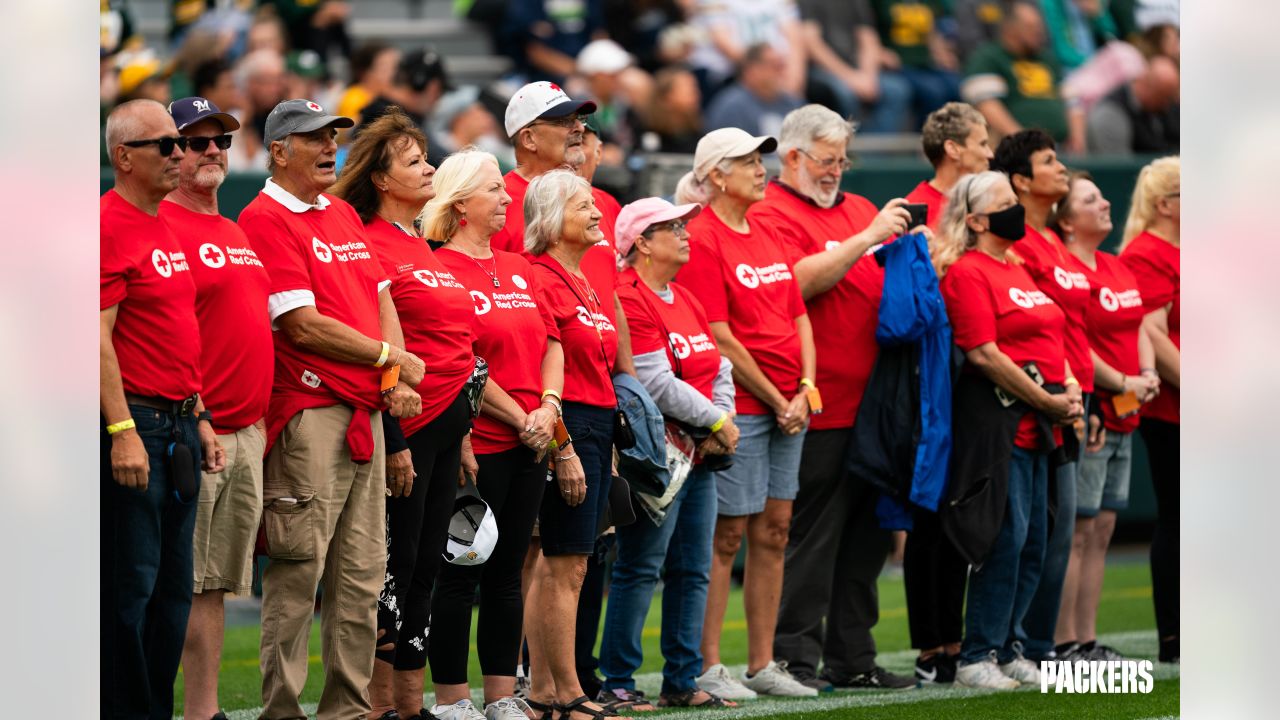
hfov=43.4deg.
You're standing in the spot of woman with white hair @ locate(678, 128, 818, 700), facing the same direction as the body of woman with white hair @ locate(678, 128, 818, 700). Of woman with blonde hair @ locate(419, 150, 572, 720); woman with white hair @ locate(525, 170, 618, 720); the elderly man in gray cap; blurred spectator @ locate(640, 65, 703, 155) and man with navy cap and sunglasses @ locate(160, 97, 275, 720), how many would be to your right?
4

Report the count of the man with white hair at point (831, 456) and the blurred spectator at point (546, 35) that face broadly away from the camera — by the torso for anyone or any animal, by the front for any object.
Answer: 0

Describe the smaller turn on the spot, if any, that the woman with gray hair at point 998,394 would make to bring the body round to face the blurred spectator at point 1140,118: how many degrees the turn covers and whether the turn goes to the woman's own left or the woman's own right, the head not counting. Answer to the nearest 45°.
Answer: approximately 135° to the woman's own left

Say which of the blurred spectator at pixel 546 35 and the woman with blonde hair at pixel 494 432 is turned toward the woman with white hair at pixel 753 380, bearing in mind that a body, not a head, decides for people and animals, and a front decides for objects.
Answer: the blurred spectator

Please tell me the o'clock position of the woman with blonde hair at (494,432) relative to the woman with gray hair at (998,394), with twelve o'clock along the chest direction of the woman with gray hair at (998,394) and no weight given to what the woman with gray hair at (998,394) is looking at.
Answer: the woman with blonde hair at (494,432) is roughly at 3 o'clock from the woman with gray hair at (998,394).

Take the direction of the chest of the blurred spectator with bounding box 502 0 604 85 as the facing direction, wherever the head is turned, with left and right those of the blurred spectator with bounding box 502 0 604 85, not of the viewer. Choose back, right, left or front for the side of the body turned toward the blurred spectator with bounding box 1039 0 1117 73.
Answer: left

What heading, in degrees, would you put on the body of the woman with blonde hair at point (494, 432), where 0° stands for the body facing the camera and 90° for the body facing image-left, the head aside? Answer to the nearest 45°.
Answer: approximately 315°

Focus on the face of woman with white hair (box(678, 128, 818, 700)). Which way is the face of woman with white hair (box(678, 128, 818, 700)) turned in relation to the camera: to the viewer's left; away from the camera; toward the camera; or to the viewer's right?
to the viewer's right

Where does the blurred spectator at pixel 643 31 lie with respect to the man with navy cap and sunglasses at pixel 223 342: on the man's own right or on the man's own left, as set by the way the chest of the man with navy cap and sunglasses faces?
on the man's own left

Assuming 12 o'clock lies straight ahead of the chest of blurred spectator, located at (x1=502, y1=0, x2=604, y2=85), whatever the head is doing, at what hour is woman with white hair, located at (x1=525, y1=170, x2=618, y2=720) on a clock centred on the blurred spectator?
The woman with white hair is roughly at 12 o'clock from the blurred spectator.

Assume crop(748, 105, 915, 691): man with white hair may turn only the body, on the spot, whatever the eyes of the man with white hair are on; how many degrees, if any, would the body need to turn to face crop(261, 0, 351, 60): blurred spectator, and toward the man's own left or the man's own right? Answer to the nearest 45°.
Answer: approximately 180°

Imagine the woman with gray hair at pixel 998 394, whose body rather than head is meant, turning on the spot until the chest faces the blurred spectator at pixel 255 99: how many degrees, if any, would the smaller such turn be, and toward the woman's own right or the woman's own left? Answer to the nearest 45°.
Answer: approximately 180°

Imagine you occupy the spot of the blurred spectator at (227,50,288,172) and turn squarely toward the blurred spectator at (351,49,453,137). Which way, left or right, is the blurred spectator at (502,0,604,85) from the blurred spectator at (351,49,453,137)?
left

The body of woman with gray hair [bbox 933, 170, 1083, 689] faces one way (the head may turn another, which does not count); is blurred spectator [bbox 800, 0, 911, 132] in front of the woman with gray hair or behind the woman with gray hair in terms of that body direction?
behind

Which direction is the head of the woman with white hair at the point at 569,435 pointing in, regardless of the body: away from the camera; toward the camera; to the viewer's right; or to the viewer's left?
to the viewer's right
